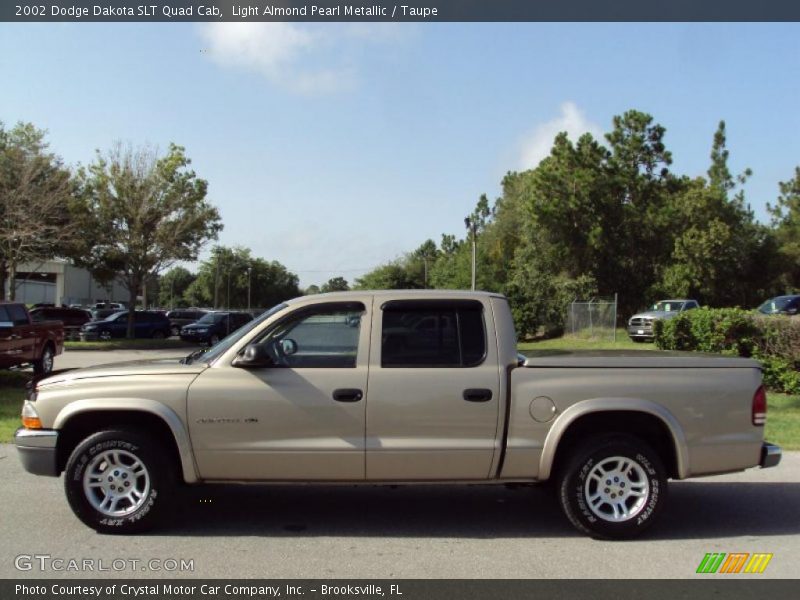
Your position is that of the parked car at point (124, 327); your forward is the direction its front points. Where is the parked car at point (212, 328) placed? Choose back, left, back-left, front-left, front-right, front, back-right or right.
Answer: back-left

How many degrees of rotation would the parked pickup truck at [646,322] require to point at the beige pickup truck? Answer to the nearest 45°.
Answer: approximately 45° to its left

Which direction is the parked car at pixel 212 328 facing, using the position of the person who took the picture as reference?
facing the viewer and to the left of the viewer

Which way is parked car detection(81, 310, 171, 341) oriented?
to the viewer's left

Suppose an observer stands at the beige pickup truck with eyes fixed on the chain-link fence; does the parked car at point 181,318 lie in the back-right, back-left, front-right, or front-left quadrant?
front-left

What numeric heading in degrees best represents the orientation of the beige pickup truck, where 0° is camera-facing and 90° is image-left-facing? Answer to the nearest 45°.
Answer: approximately 90°

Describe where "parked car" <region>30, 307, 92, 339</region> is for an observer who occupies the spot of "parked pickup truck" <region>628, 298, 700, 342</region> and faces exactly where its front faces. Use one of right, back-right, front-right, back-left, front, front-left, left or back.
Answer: front-right

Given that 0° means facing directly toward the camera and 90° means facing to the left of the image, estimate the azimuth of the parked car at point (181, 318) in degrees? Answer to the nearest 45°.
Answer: approximately 45°

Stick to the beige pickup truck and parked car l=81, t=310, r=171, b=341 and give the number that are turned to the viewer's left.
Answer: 2

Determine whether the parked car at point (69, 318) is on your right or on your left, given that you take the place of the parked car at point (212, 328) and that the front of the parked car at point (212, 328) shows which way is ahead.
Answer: on your right
